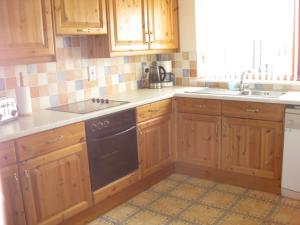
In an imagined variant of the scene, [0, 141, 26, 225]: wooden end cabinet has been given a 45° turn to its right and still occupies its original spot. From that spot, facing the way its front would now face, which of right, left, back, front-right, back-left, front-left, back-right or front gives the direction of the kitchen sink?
left

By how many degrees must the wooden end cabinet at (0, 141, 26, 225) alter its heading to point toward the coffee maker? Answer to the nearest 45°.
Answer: approximately 90° to its left

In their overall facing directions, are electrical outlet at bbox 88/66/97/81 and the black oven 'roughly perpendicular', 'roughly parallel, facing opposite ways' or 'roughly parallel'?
roughly parallel

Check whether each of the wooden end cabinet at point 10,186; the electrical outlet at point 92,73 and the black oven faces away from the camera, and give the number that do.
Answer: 0

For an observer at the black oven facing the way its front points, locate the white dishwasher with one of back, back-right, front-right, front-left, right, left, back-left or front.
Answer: front-left

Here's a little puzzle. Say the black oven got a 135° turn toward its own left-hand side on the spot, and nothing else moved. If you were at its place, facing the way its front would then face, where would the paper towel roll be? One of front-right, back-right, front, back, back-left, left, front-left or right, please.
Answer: left

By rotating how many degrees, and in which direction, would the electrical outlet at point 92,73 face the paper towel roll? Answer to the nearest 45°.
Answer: approximately 90° to its right

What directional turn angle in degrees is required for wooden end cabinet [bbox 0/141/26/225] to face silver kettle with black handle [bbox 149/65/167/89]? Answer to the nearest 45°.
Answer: approximately 90° to its left

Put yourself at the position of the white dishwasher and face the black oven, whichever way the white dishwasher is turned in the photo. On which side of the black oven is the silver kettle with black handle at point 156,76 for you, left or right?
right

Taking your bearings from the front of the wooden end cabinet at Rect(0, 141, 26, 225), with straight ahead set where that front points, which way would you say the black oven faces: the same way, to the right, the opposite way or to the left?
the same way

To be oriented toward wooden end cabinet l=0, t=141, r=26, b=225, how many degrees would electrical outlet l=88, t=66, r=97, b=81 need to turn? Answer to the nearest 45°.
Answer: approximately 90° to its right

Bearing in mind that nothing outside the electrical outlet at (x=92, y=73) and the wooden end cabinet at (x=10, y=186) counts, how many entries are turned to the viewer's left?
0

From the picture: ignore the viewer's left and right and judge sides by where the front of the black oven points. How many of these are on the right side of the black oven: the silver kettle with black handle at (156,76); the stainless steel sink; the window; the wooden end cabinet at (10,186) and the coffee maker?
1

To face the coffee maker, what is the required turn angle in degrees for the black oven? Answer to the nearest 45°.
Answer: approximately 90° to its left

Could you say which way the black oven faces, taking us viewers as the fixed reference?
facing the viewer and to the right of the viewer

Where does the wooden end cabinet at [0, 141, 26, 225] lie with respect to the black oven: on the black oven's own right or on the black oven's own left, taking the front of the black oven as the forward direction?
on the black oven's own right

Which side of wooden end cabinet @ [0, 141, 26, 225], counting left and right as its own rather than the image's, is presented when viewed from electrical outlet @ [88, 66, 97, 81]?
left

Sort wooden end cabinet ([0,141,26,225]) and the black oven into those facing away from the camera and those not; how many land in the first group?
0

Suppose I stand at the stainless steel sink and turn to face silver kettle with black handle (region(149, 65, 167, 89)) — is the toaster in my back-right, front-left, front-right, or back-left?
front-left
